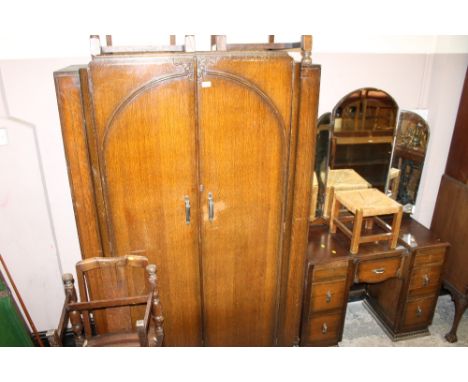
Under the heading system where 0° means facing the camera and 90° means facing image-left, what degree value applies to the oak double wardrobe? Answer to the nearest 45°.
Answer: approximately 0°
